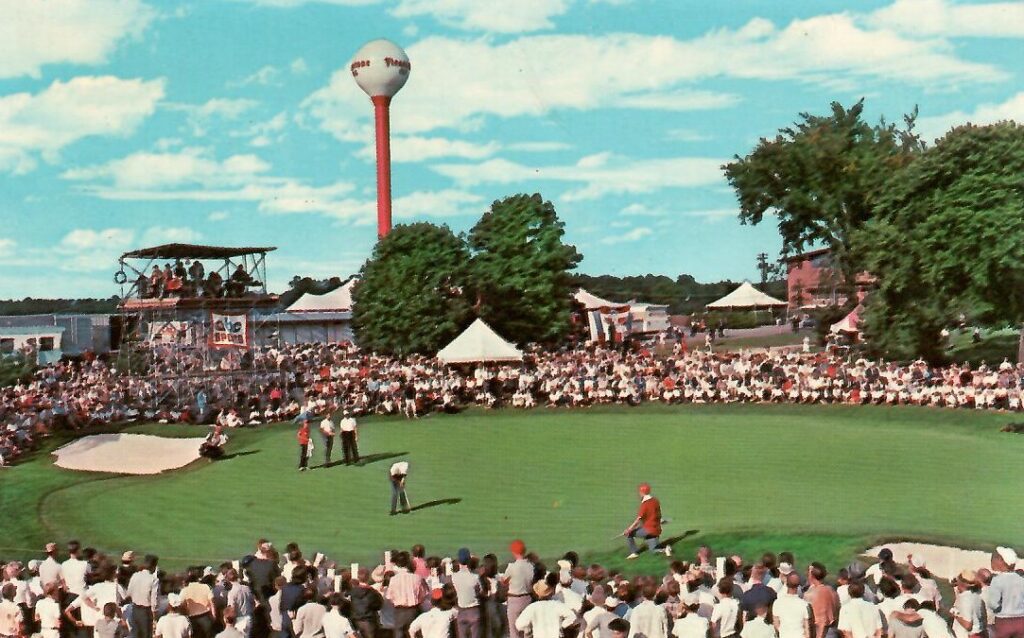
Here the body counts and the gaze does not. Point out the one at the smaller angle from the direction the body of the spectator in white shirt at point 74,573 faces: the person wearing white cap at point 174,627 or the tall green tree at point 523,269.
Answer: the tall green tree

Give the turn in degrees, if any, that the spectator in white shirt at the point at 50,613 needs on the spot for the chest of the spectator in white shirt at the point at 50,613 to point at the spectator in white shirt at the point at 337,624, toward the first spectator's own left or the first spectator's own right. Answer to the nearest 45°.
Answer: approximately 135° to the first spectator's own right

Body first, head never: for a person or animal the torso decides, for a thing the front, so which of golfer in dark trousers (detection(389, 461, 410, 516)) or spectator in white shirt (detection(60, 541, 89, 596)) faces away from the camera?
the spectator in white shirt

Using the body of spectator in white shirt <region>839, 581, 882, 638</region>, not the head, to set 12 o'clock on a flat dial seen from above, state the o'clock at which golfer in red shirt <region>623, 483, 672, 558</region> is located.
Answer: The golfer in red shirt is roughly at 11 o'clock from the spectator in white shirt.

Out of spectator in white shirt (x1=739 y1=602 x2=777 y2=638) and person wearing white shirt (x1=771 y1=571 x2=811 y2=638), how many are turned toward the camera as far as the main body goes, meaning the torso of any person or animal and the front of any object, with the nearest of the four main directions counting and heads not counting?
0

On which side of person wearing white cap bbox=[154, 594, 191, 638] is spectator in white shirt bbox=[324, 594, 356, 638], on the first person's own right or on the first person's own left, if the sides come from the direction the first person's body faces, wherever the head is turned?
on the first person's own right

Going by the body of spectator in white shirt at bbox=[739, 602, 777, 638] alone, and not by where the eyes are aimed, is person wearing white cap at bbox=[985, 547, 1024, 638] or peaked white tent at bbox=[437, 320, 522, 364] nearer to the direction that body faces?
the peaked white tent

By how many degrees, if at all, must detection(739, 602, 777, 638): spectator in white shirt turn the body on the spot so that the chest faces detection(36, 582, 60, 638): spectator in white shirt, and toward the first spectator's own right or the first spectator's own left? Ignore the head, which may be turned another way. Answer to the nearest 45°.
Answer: approximately 90° to the first spectator's own left

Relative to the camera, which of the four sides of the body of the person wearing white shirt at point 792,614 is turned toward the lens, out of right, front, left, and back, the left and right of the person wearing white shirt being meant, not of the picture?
back

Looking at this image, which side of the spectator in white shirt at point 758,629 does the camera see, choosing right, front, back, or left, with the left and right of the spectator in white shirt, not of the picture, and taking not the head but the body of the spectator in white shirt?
back

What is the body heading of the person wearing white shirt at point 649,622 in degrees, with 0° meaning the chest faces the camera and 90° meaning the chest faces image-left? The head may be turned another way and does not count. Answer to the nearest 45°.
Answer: approximately 180°

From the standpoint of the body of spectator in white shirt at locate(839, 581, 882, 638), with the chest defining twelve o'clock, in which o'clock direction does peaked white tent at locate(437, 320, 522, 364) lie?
The peaked white tent is roughly at 11 o'clock from the spectator in white shirt.

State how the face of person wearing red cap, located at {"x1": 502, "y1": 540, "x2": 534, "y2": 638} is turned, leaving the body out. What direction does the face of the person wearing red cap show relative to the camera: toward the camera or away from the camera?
away from the camera

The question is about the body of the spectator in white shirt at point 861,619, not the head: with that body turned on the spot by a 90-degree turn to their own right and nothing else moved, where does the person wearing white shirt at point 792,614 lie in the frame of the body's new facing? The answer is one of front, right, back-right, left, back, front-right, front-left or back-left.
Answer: back

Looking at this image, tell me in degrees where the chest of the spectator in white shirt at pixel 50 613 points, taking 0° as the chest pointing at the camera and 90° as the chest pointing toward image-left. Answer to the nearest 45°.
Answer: approximately 180°

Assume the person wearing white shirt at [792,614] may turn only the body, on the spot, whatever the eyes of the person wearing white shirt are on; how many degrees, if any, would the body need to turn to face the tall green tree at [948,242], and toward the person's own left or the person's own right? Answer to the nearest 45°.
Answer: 0° — they already face it

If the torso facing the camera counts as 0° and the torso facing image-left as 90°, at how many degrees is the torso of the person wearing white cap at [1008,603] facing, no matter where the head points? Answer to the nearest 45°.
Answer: approximately 135°

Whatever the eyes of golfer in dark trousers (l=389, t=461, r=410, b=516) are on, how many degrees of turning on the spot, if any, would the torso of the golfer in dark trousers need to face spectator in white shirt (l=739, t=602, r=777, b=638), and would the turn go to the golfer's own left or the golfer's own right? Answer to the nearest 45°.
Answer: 0° — they already face them
